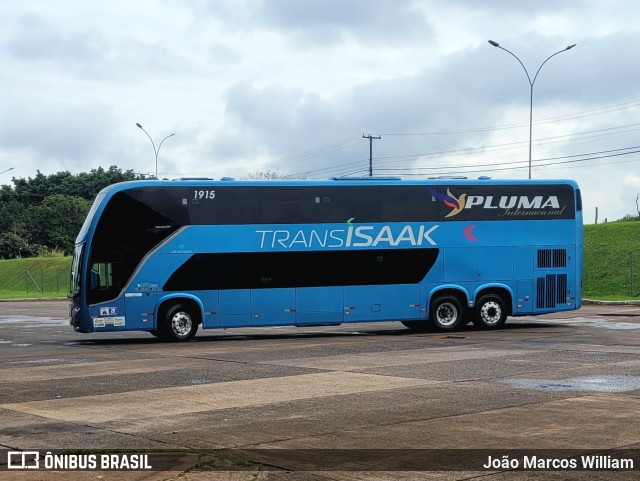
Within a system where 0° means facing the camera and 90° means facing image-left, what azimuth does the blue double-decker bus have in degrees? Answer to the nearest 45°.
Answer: approximately 90°
